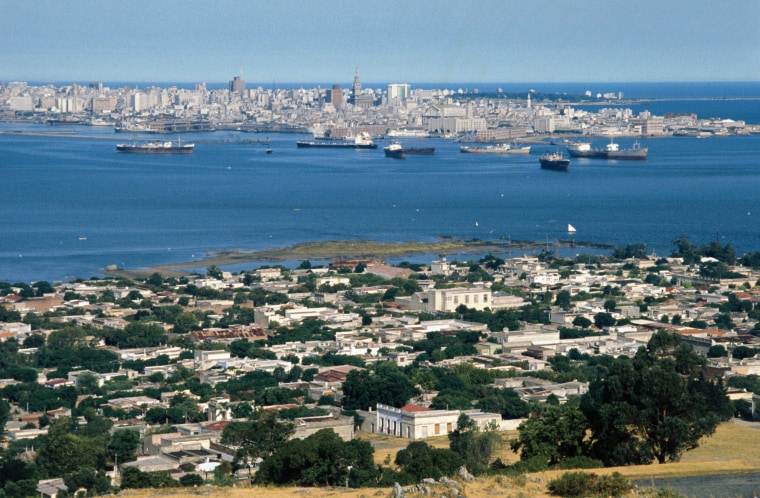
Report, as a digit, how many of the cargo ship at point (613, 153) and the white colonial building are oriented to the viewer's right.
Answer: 1

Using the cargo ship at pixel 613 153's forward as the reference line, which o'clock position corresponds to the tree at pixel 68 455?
The tree is roughly at 3 o'clock from the cargo ship.

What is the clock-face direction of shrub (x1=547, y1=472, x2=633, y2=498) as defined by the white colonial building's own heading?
The shrub is roughly at 10 o'clock from the white colonial building.

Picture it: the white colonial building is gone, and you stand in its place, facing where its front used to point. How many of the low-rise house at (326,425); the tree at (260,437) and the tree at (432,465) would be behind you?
0

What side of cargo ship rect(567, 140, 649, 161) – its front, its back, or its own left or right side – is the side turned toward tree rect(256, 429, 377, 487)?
right

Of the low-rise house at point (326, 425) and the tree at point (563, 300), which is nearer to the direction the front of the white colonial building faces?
the low-rise house

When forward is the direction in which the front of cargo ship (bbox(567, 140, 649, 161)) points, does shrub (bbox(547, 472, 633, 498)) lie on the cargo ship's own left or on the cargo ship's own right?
on the cargo ship's own right

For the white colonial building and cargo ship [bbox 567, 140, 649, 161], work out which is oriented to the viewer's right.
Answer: the cargo ship

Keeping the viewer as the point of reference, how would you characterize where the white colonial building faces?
facing the viewer and to the left of the viewer

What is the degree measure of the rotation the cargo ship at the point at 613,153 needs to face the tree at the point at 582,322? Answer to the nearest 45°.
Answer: approximately 90° to its right
